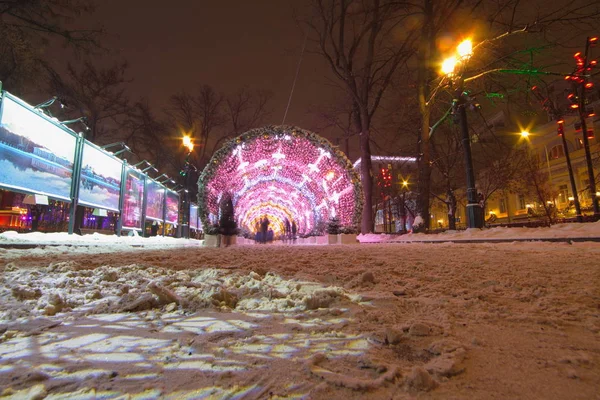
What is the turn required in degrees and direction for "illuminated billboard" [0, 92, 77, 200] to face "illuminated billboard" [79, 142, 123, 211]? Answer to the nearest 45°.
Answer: approximately 90° to its left

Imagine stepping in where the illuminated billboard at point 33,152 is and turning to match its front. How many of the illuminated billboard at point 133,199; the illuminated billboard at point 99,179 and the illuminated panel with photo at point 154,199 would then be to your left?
3

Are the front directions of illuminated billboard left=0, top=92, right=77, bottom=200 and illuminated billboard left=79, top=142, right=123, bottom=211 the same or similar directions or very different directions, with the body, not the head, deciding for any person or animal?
same or similar directions

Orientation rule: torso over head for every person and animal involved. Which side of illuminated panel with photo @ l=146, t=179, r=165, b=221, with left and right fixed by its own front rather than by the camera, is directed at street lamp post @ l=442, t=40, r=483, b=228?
front

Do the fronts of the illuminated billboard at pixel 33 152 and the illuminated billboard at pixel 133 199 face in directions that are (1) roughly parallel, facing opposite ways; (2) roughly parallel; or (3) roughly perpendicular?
roughly parallel

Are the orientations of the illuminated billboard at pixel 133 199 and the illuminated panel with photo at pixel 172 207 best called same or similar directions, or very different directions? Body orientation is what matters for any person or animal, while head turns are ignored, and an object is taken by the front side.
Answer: same or similar directions

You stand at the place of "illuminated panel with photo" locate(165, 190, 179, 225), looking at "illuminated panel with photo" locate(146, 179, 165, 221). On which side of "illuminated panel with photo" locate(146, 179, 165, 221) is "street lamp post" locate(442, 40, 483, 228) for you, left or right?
left

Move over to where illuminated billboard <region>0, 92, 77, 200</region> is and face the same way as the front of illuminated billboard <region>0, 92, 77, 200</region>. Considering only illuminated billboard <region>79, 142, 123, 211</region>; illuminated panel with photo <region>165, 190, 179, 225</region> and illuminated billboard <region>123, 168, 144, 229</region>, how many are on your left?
3

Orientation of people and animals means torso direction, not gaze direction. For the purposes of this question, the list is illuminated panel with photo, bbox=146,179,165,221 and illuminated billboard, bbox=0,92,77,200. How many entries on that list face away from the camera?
0

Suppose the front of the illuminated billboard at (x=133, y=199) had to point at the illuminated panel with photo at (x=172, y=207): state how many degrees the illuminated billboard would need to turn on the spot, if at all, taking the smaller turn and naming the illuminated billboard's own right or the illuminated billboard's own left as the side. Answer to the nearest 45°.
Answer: approximately 90° to the illuminated billboard's own left

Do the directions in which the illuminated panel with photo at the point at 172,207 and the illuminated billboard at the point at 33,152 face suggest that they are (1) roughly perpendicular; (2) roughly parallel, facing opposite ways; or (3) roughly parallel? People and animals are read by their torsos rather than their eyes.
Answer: roughly parallel

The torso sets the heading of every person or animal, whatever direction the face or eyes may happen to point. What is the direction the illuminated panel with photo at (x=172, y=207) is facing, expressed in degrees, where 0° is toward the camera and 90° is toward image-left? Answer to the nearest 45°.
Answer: approximately 315°

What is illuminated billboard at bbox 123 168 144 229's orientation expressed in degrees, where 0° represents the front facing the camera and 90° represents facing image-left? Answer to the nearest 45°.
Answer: approximately 315°

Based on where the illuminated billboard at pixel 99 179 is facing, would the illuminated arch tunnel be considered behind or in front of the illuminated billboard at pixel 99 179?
in front

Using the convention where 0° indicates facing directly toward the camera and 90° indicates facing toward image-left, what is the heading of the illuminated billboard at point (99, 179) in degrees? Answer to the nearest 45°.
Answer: approximately 315°

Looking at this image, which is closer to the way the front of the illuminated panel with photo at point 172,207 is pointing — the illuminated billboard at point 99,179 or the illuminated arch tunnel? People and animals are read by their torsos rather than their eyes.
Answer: the illuminated arch tunnel

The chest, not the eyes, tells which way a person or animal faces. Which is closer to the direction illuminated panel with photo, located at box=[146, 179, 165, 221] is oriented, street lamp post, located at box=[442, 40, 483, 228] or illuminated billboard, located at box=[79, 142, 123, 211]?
the street lamp post
